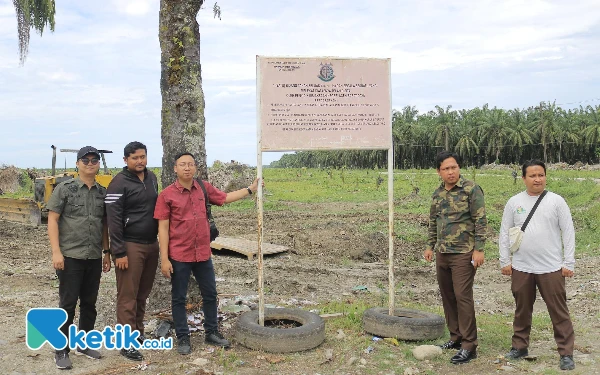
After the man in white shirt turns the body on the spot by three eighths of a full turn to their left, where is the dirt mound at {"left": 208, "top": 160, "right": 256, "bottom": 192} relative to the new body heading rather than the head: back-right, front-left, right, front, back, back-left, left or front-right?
left

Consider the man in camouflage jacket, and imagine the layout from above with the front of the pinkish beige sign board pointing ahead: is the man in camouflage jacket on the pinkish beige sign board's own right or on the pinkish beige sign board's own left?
on the pinkish beige sign board's own left

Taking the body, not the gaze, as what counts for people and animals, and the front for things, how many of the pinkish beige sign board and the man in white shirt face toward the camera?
2

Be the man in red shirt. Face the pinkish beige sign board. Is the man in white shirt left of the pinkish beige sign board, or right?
right

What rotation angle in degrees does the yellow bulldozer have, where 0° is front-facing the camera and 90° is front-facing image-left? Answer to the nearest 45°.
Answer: approximately 45°
